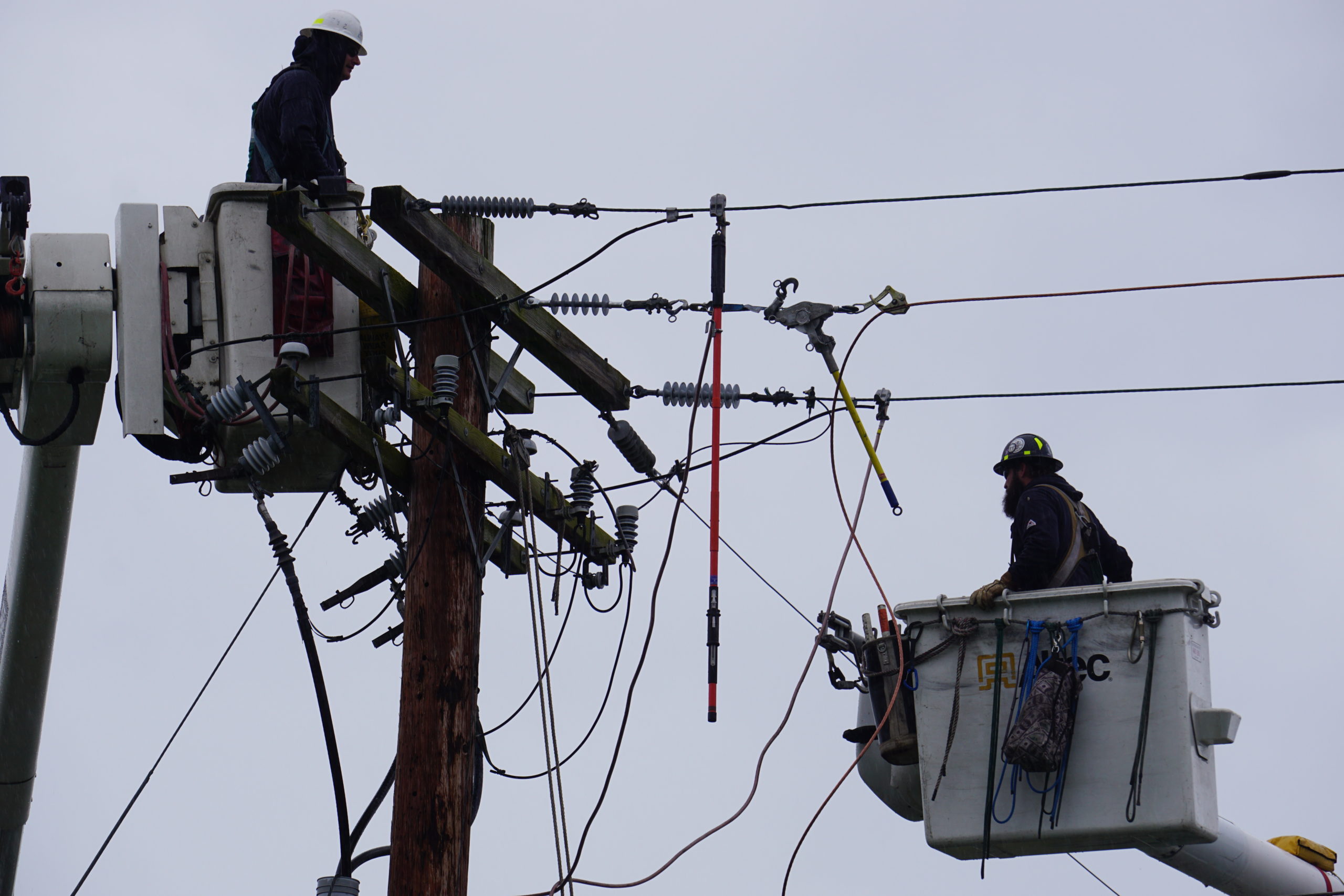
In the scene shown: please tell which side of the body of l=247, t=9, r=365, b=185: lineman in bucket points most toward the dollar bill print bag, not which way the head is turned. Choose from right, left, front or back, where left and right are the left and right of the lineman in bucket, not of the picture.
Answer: front

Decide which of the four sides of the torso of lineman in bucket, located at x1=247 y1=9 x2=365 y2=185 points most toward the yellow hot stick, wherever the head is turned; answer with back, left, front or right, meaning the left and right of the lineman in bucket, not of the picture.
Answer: front

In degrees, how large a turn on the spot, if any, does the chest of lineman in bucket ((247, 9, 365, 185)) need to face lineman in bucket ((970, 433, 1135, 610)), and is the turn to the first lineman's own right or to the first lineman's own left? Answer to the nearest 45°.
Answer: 0° — they already face them

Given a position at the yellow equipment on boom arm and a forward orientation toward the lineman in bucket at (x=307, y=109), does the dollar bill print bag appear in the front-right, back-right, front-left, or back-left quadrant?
front-left

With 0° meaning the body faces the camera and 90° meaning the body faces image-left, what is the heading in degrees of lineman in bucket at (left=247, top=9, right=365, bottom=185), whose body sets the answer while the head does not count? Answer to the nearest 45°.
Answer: approximately 270°

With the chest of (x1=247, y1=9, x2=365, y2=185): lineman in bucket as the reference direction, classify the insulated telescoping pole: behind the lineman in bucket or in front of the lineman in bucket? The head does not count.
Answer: in front

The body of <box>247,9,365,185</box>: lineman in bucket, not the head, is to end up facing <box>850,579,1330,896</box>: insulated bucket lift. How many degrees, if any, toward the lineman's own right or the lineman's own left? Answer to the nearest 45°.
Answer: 0° — they already face it

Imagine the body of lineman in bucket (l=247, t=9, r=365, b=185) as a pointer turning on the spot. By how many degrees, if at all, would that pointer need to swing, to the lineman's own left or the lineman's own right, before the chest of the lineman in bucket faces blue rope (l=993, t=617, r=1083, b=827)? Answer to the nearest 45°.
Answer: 0° — they already face it
